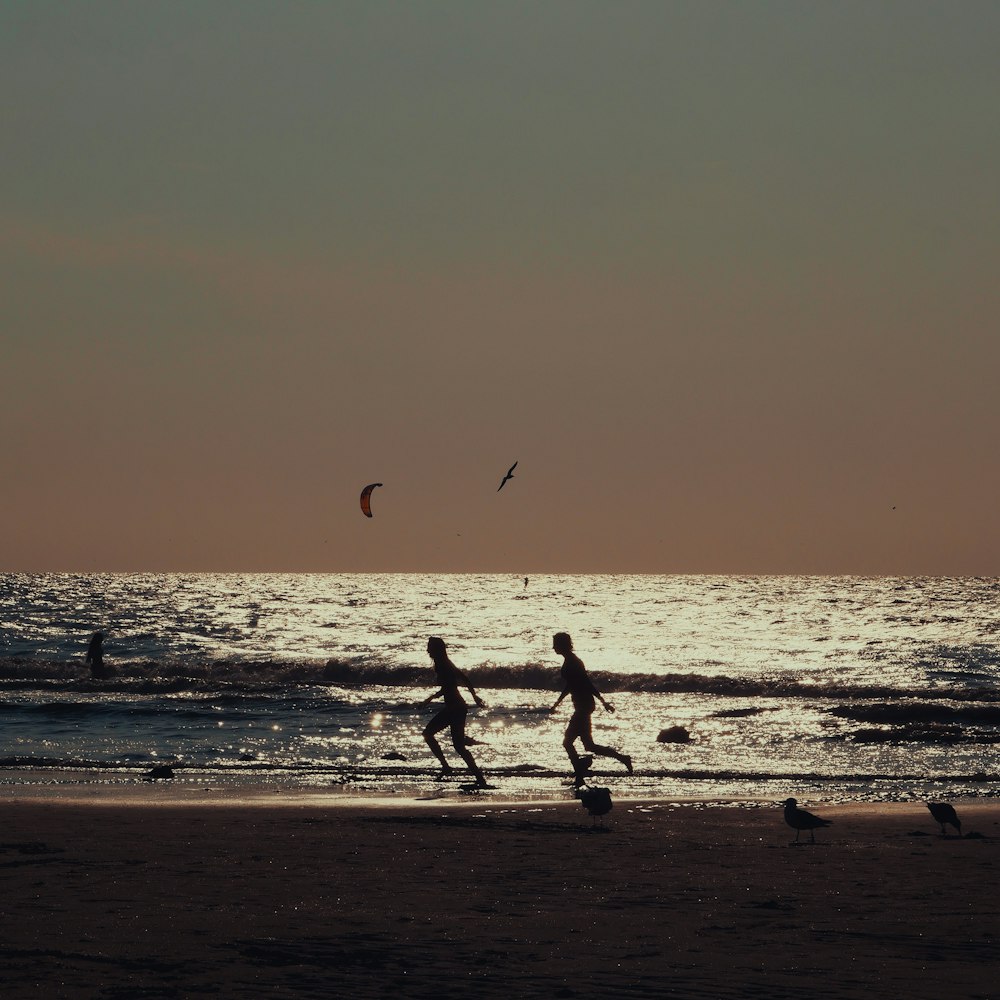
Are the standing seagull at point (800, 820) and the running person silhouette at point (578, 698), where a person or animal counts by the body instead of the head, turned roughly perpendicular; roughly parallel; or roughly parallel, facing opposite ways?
roughly parallel

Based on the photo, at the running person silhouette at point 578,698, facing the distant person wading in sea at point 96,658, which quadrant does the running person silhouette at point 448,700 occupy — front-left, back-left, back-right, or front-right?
front-left

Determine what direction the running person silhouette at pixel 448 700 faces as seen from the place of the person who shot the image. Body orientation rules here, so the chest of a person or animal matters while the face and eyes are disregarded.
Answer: facing to the left of the viewer

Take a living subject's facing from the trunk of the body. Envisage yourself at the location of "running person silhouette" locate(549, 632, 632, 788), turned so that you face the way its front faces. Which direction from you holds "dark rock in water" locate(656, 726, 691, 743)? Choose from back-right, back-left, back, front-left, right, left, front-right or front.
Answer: right

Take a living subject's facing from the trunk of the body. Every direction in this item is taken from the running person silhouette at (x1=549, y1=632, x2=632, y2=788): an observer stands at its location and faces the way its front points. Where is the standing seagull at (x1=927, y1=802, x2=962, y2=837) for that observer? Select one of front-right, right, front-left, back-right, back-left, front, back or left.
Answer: back-left

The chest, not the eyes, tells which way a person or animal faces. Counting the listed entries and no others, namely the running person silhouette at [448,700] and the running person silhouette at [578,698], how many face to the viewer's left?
2

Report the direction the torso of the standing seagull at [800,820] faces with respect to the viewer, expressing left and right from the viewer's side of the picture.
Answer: facing to the left of the viewer

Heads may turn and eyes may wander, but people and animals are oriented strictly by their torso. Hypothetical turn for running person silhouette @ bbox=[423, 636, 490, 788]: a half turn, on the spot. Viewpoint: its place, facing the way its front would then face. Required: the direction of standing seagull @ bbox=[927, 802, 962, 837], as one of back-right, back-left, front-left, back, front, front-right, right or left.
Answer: front-right

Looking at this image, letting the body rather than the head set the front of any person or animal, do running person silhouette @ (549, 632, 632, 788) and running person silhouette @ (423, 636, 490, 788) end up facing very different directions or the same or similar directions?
same or similar directions

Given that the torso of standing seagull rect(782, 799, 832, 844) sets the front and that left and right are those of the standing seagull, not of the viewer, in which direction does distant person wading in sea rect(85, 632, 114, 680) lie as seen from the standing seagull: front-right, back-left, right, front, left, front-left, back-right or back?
front-right
